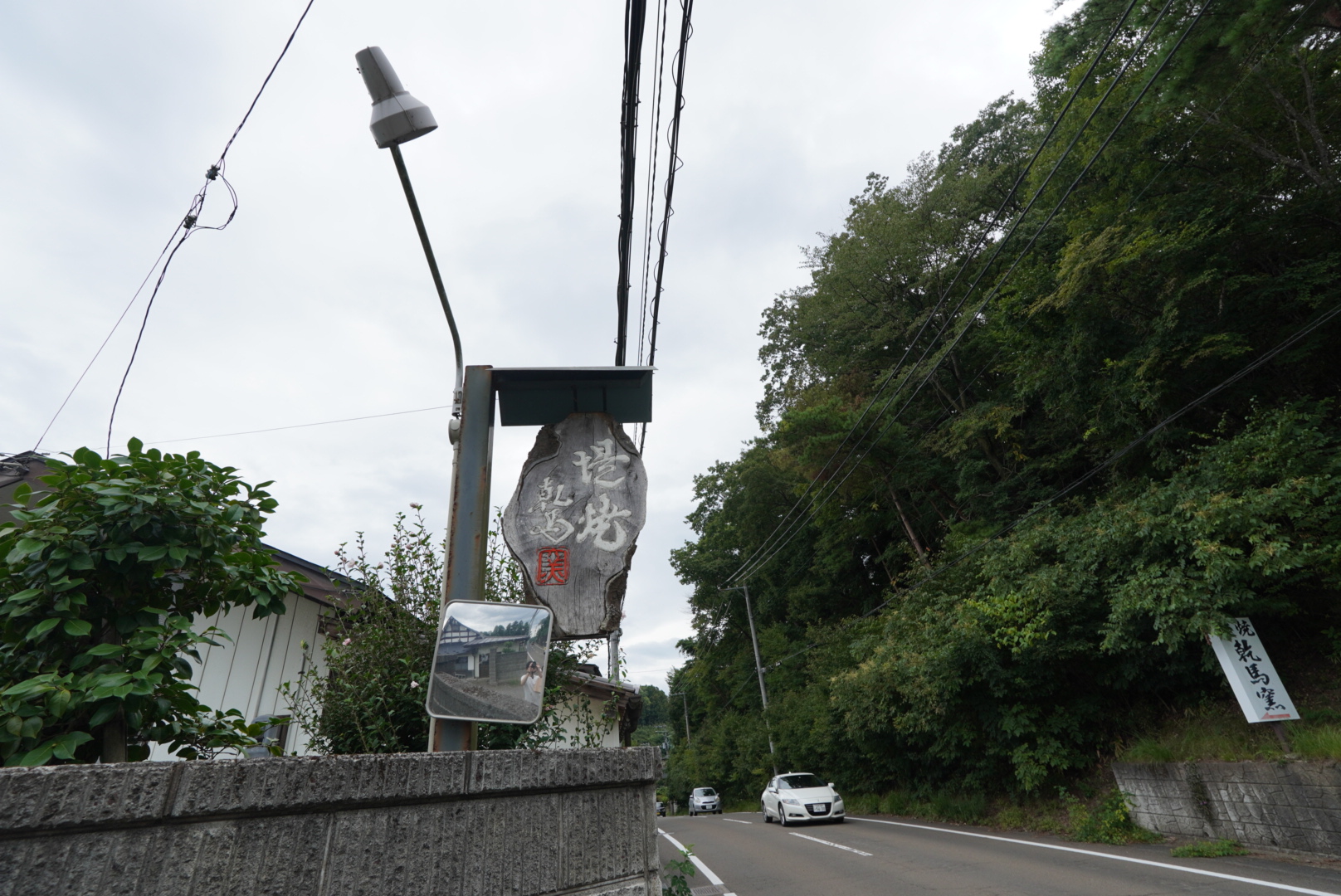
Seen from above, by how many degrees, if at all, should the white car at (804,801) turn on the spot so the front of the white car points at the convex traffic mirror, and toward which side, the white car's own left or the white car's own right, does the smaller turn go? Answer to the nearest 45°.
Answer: approximately 45° to the white car's own right

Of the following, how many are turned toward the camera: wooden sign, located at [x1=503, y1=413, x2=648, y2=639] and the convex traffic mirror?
2

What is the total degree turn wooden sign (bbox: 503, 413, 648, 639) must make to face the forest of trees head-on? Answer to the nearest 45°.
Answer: approximately 135° to its left

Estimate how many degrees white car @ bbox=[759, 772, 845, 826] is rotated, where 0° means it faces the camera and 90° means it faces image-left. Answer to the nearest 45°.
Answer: approximately 315°

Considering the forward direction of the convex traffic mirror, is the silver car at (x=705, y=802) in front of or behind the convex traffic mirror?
behind

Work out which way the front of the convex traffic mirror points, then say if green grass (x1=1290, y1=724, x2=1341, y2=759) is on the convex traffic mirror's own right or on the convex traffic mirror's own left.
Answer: on the convex traffic mirror's own left

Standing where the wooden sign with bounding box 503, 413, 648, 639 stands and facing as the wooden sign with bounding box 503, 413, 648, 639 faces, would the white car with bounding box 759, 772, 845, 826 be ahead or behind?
behind

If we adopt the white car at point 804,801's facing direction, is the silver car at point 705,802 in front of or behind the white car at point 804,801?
behind

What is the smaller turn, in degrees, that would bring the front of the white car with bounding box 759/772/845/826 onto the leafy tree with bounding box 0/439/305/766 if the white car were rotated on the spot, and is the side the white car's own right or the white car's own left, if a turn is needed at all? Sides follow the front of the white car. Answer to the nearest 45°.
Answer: approximately 45° to the white car's own right

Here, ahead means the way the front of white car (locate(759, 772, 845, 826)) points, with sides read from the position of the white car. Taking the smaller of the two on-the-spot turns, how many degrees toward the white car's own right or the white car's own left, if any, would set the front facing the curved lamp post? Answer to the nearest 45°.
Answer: approximately 45° to the white car's own right

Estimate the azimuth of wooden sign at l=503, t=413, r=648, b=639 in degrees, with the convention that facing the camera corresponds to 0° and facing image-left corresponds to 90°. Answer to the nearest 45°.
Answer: approximately 0°
